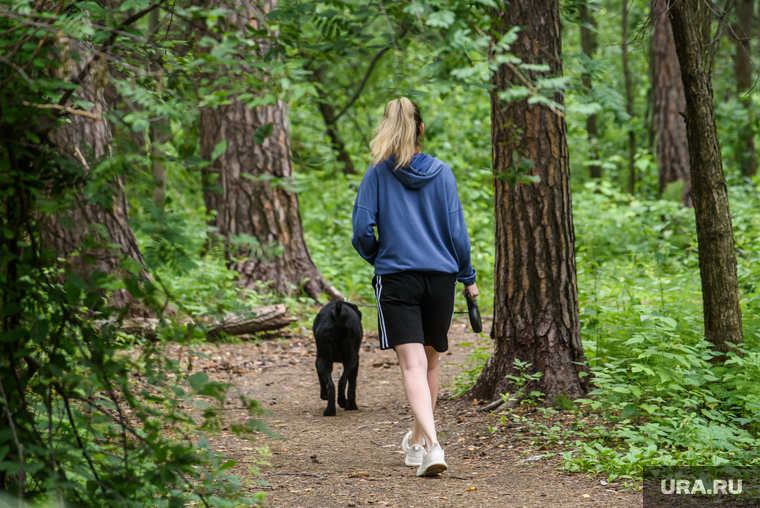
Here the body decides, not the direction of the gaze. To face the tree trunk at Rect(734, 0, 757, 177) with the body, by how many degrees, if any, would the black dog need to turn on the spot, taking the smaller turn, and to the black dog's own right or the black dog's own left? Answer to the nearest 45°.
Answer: approximately 45° to the black dog's own right

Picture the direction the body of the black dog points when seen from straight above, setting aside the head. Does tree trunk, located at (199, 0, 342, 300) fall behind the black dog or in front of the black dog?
in front

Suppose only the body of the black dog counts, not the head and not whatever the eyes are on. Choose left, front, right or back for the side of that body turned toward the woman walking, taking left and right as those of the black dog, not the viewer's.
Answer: back

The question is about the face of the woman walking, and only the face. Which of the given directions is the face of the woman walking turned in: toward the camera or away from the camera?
away from the camera

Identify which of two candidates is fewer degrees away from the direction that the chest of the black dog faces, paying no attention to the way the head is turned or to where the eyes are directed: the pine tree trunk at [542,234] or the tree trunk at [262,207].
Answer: the tree trunk

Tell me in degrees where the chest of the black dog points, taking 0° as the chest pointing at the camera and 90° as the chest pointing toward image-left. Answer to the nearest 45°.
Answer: approximately 180°

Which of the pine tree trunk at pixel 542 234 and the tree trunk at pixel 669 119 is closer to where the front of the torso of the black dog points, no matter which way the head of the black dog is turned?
the tree trunk

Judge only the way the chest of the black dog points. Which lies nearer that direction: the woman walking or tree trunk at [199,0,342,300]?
the tree trunk

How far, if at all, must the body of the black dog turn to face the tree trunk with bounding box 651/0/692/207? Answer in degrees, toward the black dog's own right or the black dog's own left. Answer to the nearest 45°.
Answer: approximately 45° to the black dog's own right

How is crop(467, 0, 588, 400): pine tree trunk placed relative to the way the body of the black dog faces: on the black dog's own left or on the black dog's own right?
on the black dog's own right
